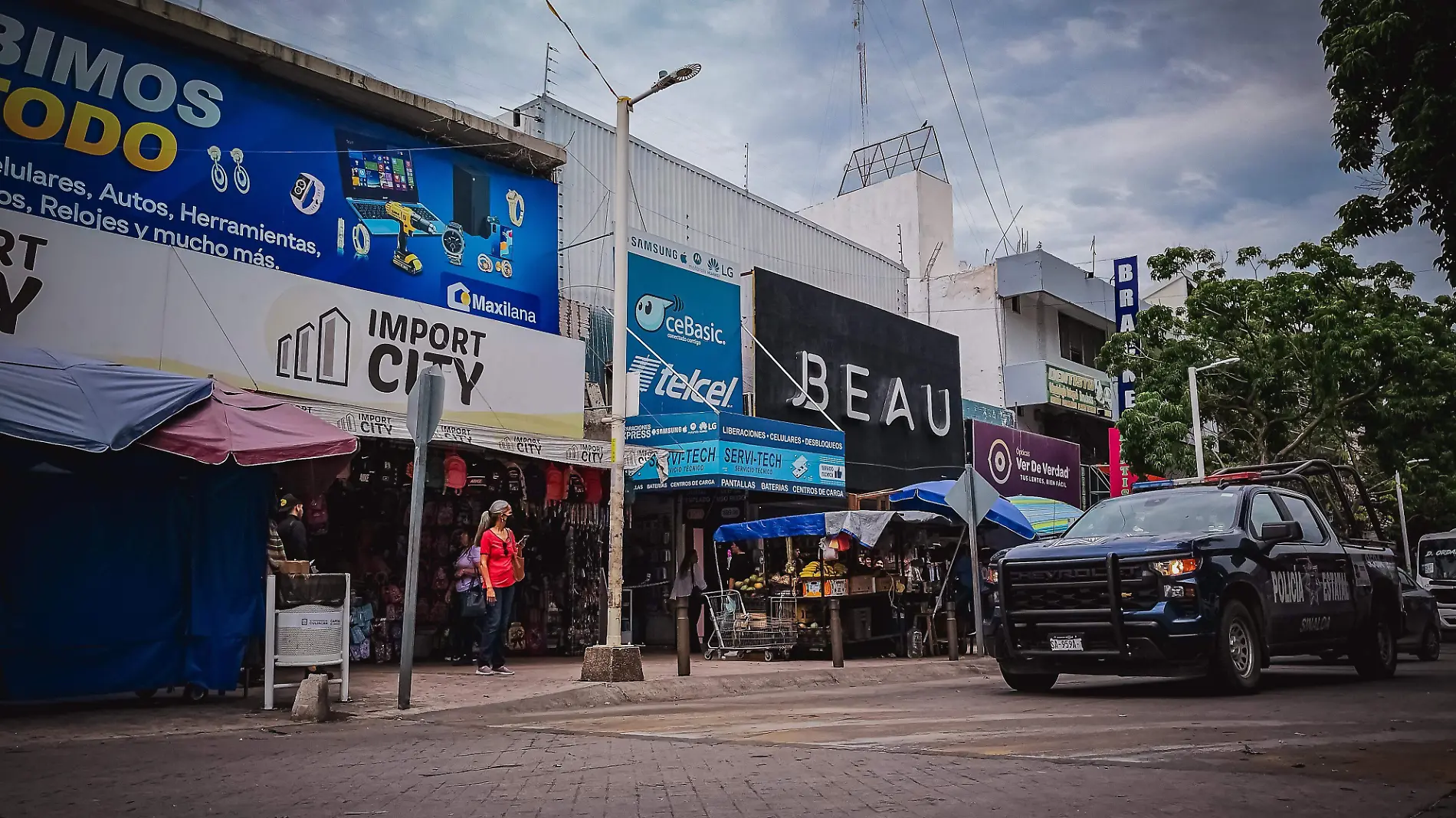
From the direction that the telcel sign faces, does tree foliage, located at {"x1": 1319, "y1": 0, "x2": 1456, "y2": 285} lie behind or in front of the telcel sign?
in front

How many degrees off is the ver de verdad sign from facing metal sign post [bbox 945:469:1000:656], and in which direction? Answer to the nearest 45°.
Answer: approximately 45° to its right

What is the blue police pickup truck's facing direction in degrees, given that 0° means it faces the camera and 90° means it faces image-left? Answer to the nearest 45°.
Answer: approximately 45°

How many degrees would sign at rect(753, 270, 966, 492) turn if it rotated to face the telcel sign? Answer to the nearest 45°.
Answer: approximately 90° to its right

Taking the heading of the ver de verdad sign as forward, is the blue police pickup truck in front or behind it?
in front

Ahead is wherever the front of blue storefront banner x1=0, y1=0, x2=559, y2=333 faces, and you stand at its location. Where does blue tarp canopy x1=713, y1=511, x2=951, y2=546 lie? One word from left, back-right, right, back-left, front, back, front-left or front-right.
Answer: front-left

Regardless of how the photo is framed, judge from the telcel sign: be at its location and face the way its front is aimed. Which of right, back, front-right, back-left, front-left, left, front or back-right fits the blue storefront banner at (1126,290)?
left

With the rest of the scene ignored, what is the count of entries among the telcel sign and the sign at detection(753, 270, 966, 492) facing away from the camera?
0

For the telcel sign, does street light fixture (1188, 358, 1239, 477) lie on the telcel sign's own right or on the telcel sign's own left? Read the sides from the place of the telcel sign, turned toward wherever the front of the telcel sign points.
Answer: on the telcel sign's own left

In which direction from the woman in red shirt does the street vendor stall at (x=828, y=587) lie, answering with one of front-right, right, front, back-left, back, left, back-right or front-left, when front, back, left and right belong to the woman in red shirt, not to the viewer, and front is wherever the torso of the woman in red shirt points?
left

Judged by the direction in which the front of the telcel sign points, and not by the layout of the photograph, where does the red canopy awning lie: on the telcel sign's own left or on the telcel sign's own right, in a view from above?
on the telcel sign's own right

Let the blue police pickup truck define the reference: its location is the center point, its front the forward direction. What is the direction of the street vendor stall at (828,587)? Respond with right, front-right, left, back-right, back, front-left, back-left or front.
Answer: right

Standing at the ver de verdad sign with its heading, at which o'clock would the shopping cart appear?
The shopping cart is roughly at 2 o'clock from the ver de verdad sign.

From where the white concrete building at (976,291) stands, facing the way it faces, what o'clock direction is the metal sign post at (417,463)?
The metal sign post is roughly at 2 o'clock from the white concrete building.

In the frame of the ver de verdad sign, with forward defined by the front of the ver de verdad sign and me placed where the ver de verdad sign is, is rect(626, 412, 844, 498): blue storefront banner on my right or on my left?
on my right
